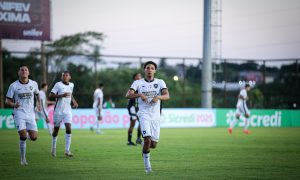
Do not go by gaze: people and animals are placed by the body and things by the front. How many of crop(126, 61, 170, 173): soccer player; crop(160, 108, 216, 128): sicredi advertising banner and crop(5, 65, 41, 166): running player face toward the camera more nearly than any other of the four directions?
3

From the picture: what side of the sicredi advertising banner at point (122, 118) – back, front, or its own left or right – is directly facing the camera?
front

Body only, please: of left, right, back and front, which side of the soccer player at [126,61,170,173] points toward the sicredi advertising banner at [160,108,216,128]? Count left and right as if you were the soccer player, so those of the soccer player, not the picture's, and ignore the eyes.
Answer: back

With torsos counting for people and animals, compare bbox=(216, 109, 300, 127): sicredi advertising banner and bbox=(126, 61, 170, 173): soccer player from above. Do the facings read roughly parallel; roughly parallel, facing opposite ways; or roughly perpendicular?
roughly parallel

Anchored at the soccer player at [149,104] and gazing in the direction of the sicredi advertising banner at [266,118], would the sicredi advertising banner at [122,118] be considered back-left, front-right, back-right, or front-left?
front-left

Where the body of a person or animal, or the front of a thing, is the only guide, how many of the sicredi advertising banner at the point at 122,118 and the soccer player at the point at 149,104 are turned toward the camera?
2

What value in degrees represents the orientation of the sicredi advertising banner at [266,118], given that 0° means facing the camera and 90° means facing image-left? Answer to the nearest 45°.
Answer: approximately 0°

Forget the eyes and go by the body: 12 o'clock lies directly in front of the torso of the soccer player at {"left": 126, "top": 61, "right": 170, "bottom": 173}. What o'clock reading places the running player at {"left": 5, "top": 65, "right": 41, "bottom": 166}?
The running player is roughly at 4 o'clock from the soccer player.

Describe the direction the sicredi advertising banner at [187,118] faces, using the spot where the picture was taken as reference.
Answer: facing the viewer

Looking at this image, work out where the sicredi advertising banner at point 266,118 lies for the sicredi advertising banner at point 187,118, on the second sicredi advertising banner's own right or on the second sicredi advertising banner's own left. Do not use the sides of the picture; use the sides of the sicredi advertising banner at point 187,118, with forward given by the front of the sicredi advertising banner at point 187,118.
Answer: on the second sicredi advertising banner's own left

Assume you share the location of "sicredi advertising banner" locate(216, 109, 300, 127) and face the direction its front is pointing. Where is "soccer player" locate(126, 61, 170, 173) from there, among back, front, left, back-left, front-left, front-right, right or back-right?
front

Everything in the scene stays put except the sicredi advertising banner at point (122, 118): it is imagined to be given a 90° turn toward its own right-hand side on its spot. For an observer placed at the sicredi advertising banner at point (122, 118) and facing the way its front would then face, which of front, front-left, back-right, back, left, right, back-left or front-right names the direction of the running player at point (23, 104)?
left

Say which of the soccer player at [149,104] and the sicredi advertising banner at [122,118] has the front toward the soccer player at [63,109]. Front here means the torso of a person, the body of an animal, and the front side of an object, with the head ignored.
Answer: the sicredi advertising banner
